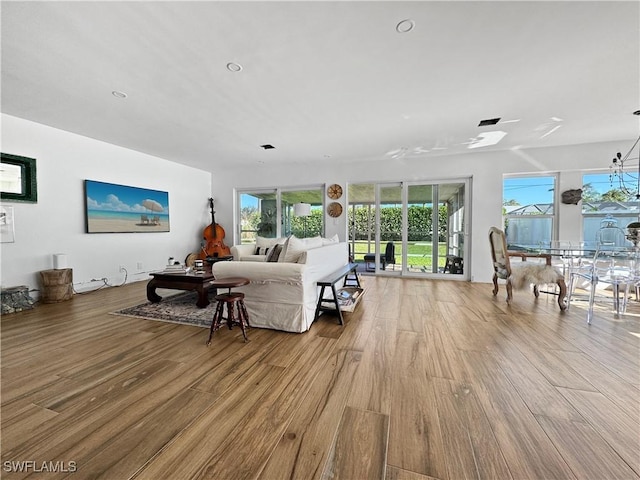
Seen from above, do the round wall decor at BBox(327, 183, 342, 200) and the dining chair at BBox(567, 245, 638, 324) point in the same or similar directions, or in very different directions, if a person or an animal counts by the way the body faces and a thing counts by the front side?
very different directions

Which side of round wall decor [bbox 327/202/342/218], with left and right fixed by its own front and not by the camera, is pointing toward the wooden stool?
front

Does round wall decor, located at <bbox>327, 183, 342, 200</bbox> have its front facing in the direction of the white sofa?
yes

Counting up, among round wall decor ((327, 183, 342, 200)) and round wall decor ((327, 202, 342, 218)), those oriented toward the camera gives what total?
2

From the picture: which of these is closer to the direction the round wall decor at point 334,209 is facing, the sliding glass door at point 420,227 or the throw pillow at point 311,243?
the throw pillow

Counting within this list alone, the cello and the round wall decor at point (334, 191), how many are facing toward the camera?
2

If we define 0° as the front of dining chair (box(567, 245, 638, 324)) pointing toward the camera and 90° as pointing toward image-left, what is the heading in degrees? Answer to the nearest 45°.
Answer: approximately 135°

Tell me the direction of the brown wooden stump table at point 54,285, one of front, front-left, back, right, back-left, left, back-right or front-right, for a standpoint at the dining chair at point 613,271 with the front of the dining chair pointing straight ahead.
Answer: left

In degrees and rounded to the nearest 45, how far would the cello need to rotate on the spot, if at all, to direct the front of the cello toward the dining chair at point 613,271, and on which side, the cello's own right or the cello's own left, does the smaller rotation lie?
approximately 45° to the cello's own left

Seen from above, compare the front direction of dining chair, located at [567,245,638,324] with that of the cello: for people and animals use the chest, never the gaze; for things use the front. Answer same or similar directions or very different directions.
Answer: very different directions

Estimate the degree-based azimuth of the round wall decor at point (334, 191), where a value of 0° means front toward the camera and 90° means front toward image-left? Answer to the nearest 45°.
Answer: approximately 0°
